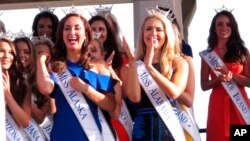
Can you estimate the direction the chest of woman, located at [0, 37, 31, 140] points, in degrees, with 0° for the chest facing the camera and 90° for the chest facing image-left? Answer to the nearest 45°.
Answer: approximately 45°

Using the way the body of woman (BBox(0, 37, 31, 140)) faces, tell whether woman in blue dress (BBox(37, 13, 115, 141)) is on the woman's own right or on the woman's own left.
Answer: on the woman's own left

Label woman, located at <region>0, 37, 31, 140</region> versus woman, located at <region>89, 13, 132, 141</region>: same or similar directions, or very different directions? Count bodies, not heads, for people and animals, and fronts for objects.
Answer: same or similar directions

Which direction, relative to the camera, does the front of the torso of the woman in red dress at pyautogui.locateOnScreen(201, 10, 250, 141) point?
toward the camera

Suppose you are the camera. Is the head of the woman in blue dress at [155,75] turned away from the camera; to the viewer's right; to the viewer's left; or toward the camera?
toward the camera

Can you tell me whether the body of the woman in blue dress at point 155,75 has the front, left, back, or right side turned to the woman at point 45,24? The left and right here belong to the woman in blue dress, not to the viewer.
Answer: right

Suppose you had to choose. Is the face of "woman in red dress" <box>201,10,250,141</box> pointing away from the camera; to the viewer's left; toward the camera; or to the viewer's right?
toward the camera

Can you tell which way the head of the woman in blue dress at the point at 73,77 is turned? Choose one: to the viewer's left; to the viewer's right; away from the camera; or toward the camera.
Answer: toward the camera

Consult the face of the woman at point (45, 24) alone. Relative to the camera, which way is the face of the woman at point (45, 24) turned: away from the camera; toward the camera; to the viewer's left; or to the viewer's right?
toward the camera

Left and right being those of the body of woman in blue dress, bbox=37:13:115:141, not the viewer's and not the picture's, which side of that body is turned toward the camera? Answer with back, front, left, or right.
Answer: front

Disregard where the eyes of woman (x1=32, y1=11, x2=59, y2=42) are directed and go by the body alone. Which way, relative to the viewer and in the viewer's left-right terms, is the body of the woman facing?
facing the viewer

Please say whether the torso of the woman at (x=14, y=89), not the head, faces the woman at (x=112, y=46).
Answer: no

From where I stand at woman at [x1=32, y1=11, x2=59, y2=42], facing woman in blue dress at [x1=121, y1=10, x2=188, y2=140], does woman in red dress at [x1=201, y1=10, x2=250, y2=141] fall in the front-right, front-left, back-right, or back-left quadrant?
front-left

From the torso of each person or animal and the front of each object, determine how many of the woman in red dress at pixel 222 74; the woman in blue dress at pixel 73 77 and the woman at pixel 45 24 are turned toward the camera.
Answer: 3

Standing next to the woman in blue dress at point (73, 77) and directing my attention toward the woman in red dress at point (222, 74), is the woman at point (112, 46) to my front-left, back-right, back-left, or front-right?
front-left
